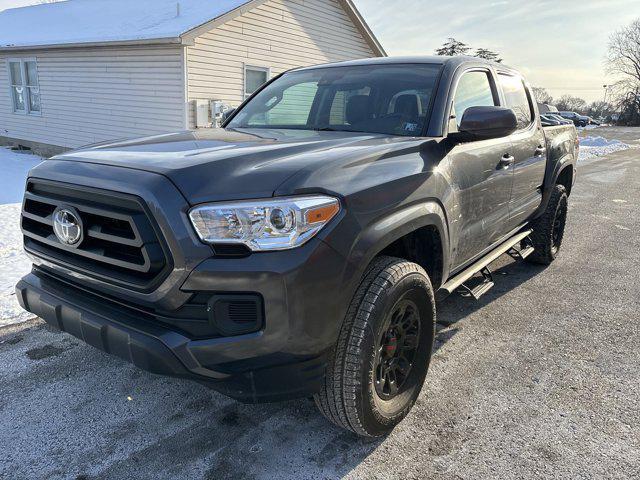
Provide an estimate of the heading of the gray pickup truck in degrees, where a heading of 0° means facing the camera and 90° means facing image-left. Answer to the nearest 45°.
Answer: approximately 45°

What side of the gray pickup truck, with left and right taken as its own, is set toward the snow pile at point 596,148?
back

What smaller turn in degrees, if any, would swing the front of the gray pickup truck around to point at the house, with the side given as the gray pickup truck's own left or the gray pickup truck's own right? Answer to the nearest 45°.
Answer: approximately 135° to the gray pickup truck's own right
